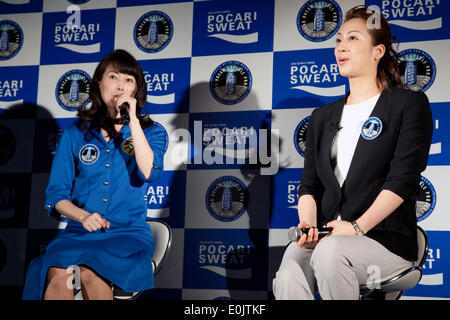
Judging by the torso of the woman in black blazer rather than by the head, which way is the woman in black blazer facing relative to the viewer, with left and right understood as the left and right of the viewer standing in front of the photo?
facing the viewer and to the left of the viewer

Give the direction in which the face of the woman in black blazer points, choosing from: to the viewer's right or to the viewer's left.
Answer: to the viewer's left

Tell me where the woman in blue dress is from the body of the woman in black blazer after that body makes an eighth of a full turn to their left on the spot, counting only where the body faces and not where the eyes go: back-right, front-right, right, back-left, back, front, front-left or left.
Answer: right

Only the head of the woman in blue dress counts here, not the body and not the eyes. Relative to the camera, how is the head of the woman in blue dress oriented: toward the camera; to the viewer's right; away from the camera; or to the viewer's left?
toward the camera

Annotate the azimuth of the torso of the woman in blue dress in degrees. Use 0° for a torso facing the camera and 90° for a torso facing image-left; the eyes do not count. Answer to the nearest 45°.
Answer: approximately 45°
